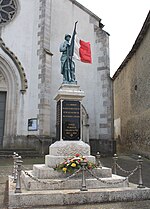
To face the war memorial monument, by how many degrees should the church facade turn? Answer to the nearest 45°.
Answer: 0° — it already faces it

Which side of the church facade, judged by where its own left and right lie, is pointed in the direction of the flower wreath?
front

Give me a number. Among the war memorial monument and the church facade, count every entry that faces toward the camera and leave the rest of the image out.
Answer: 2

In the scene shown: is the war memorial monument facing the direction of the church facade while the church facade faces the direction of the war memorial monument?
no

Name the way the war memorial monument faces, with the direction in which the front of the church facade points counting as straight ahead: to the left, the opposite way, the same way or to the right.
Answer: the same way

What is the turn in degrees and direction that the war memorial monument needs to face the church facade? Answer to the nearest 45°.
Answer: approximately 180°

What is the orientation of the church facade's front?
toward the camera
